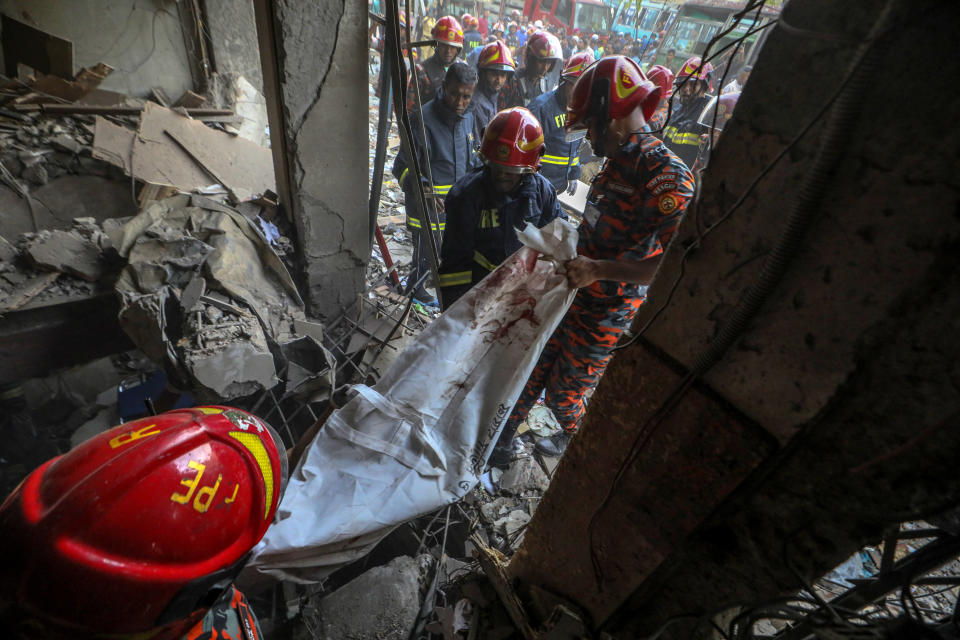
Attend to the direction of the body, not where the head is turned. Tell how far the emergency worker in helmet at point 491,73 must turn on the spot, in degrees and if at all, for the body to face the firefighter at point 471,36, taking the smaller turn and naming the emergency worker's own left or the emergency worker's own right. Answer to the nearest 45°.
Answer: approximately 135° to the emergency worker's own left

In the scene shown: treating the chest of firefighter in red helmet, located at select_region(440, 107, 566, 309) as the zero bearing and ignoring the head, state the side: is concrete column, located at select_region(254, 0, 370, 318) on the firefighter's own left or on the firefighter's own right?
on the firefighter's own right

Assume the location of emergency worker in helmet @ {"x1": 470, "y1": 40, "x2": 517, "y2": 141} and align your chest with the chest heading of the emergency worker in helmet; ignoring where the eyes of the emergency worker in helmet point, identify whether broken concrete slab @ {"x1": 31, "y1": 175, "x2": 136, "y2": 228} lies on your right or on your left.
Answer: on your right

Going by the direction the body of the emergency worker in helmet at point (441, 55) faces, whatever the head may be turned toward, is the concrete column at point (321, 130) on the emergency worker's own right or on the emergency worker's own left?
on the emergency worker's own right

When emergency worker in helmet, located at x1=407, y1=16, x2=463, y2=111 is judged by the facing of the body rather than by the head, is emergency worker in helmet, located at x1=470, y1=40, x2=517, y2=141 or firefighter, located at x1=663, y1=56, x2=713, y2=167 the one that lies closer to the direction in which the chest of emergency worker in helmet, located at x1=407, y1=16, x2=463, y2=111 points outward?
the emergency worker in helmet

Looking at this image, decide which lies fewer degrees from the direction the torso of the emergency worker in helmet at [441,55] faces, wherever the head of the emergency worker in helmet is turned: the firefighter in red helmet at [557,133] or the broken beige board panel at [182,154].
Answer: the firefighter in red helmet

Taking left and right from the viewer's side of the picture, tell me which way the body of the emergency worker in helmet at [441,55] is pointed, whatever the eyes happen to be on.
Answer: facing the viewer and to the right of the viewer

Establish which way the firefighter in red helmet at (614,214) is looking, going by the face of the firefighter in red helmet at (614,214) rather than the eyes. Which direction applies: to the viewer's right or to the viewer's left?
to the viewer's left

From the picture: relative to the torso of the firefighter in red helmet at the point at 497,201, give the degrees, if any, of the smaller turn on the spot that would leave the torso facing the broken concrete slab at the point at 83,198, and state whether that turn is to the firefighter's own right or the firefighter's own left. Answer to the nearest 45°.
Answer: approximately 90° to the firefighter's own right

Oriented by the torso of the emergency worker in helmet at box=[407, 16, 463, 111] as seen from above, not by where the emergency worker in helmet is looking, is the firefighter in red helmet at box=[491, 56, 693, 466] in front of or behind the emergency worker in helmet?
in front

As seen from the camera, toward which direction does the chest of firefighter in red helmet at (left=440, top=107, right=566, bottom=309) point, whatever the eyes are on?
toward the camera

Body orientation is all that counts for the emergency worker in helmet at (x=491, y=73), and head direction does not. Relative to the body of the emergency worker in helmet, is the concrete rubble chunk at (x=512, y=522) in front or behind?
in front
